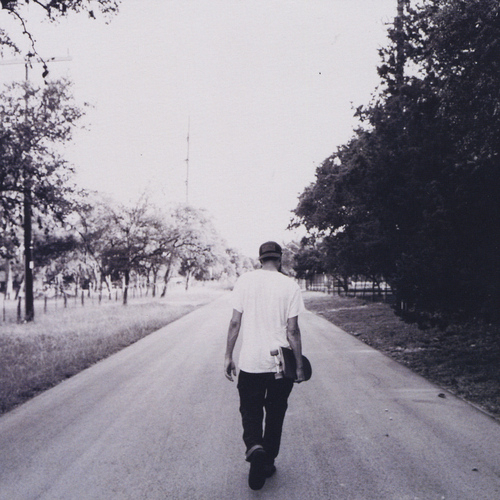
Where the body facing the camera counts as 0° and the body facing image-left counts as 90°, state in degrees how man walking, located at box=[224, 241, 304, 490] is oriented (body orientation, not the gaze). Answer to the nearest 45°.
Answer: approximately 180°

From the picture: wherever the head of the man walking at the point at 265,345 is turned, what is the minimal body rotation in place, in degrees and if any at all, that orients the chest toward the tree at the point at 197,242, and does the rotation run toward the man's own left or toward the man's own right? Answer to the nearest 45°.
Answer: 0° — they already face it

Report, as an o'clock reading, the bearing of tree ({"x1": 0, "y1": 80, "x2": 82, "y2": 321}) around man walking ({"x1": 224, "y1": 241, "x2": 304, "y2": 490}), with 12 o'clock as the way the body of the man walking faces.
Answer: The tree is roughly at 11 o'clock from the man walking.
